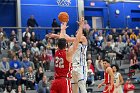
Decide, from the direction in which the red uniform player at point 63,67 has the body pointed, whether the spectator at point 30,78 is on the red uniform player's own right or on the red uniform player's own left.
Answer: on the red uniform player's own left

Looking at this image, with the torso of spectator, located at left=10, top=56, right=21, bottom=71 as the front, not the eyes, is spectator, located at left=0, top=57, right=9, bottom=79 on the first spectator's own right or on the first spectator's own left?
on the first spectator's own right

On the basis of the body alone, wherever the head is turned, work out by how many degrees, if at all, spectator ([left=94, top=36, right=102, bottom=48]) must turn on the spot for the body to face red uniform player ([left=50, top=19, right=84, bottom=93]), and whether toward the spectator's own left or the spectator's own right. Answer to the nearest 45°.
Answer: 0° — they already face them

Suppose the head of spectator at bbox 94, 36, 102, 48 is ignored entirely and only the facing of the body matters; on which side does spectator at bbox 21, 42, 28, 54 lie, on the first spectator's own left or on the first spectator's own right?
on the first spectator's own right

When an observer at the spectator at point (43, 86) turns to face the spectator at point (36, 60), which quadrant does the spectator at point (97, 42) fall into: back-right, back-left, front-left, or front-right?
front-right

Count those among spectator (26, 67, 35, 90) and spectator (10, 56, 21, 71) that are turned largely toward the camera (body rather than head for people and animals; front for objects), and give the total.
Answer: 2

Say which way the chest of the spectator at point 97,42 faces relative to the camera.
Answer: toward the camera

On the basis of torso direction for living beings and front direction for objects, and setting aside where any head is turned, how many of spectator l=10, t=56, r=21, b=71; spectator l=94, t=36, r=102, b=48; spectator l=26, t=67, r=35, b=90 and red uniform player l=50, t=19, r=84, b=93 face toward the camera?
3

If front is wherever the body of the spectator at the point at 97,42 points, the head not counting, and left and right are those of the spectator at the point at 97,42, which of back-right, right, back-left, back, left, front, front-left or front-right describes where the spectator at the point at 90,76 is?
front

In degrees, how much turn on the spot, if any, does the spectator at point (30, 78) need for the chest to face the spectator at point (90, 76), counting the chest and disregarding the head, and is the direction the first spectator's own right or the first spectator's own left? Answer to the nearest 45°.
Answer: approximately 90° to the first spectator's own left

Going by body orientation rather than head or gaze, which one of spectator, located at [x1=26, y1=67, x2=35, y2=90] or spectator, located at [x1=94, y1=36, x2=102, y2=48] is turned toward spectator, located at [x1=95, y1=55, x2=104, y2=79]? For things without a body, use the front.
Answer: spectator, located at [x1=94, y1=36, x2=102, y2=48]

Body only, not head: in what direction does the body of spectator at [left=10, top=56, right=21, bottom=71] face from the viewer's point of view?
toward the camera
